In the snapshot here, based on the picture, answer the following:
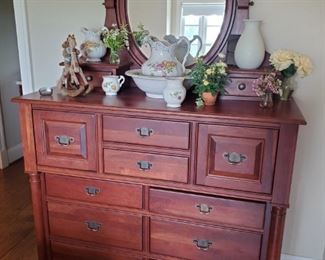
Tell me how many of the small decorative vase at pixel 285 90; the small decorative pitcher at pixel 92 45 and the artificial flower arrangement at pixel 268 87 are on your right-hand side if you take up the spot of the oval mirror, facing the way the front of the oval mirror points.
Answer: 1

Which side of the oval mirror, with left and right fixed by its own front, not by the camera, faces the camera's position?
front

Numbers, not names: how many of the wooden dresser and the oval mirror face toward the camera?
2

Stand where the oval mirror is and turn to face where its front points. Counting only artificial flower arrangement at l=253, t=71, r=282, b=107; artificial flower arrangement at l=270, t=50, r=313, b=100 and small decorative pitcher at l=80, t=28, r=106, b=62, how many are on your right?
1

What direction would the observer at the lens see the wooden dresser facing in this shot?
facing the viewer

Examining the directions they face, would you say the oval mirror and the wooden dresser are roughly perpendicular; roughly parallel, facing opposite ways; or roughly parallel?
roughly parallel

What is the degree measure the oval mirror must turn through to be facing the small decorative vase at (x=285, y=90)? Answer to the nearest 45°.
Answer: approximately 45° to its left

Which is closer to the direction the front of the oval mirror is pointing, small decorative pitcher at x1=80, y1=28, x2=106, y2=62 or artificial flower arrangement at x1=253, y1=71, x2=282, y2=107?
the artificial flower arrangement
